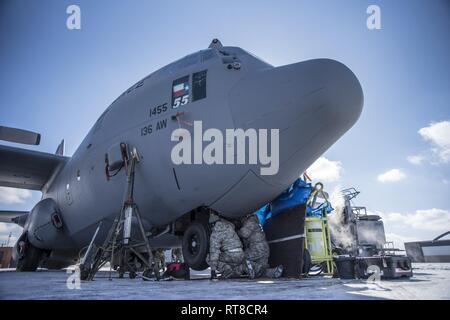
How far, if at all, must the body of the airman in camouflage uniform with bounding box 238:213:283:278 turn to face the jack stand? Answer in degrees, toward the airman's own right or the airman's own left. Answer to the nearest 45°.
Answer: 0° — they already face it

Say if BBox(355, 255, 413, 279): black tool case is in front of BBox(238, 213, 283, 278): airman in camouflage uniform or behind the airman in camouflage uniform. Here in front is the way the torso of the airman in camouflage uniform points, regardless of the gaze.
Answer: behind

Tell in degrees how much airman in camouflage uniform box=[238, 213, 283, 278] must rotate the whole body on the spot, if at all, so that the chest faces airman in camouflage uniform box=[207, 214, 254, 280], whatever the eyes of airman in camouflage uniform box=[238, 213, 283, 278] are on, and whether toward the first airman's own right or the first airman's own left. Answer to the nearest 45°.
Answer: approximately 45° to the first airman's own left

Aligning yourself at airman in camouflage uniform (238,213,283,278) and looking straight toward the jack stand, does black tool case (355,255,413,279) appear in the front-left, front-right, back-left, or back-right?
back-left

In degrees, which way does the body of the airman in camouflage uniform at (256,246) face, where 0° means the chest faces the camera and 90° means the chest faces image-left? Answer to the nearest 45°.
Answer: approximately 90°

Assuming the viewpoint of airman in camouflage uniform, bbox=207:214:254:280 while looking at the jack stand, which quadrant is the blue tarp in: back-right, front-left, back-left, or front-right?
back-right
